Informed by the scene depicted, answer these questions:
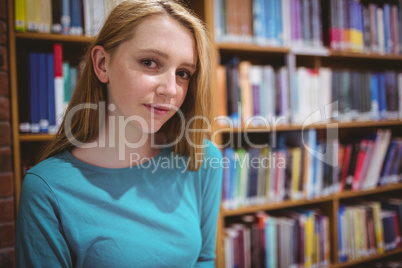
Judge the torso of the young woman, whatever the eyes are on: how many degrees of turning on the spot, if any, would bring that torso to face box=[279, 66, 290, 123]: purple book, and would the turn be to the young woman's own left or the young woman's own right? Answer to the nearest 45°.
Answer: approximately 90° to the young woman's own left

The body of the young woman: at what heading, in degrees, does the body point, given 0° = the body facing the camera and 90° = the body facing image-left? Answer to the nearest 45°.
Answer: approximately 315°

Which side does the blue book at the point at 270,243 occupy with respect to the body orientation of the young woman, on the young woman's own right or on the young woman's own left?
on the young woman's own left

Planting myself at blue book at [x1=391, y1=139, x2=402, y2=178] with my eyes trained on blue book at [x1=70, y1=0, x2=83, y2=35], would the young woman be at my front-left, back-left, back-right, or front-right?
front-left
